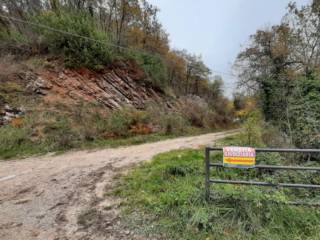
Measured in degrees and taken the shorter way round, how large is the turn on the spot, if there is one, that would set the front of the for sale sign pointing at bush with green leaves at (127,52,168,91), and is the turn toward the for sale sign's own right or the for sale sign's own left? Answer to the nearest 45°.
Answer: approximately 135° to the for sale sign's own right

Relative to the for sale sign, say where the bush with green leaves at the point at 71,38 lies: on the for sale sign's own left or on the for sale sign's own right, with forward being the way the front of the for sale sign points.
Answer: on the for sale sign's own right

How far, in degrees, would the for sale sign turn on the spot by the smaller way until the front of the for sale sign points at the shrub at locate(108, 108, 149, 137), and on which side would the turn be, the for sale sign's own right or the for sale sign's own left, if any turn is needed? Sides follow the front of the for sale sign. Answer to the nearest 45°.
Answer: approximately 135° to the for sale sign's own right

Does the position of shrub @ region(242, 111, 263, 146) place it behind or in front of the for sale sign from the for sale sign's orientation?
behind

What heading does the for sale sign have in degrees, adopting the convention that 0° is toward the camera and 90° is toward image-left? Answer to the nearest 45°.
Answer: approximately 0°

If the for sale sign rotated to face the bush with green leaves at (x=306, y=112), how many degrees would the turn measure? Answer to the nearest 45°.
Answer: approximately 135° to its left
